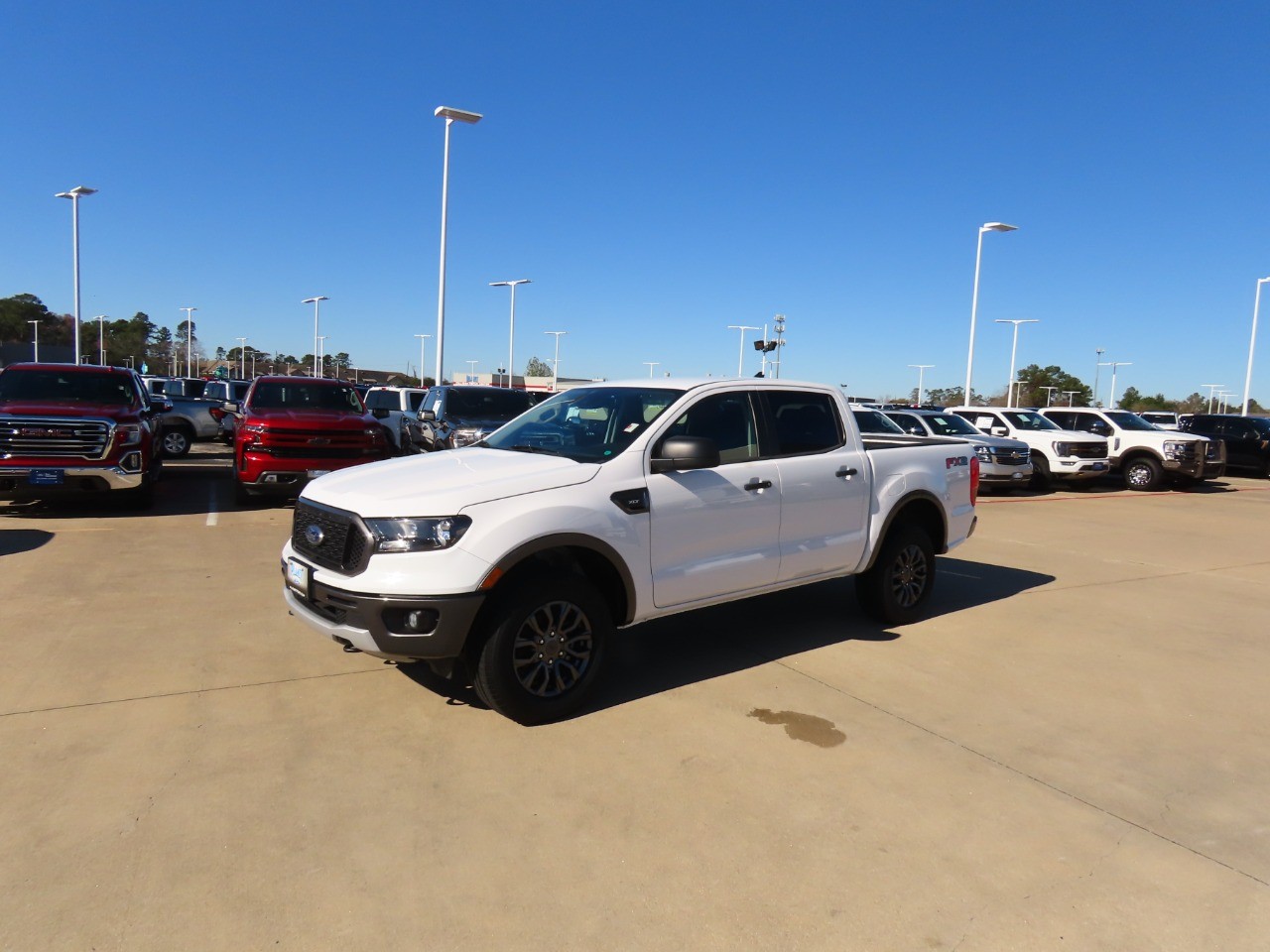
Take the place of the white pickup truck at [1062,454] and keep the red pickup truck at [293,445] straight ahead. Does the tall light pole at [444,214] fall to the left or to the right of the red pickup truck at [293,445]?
right

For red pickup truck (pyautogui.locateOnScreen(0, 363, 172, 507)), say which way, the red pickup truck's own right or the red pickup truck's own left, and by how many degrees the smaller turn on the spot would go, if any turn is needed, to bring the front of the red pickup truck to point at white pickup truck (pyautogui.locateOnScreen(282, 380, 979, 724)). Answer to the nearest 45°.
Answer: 0° — it already faces it

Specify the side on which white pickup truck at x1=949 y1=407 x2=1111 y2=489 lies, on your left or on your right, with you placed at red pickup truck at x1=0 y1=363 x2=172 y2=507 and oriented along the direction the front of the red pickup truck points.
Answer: on your left

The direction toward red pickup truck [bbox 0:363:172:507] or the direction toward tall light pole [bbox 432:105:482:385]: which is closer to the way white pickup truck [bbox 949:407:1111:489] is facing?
the red pickup truck

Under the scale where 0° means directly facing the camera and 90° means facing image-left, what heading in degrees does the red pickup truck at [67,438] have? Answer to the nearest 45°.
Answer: approximately 0°

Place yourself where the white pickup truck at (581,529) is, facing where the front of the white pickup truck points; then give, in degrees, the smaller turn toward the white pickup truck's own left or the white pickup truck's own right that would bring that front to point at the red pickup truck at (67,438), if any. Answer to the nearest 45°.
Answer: approximately 90° to the white pickup truck's own right

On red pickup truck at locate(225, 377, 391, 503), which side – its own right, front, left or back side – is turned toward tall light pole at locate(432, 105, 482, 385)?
back

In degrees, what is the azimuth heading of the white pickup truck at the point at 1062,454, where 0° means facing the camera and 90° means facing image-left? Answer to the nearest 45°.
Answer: approximately 315°

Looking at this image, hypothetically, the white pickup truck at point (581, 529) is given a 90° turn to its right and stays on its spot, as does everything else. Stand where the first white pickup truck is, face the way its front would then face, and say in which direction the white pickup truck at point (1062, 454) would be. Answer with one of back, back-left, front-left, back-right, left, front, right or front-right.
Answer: right
